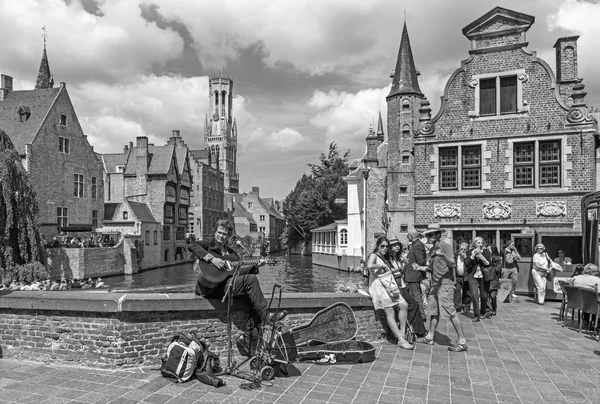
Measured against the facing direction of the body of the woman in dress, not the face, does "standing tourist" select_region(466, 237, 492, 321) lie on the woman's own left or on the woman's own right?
on the woman's own left

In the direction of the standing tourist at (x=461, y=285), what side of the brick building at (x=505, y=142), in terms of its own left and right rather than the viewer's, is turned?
front

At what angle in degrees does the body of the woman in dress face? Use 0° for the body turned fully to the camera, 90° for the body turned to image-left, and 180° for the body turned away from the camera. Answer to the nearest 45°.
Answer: approximately 315°

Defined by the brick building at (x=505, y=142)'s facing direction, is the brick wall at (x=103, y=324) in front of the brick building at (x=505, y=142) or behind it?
in front

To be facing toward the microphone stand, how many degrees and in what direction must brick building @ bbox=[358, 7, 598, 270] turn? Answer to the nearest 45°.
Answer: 0° — it already faces it

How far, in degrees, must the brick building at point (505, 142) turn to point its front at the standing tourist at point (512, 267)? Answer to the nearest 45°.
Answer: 0° — it already faces them

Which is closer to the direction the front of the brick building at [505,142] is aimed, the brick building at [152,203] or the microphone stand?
the microphone stand

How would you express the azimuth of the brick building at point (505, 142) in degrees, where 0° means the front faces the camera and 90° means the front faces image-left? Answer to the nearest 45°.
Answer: approximately 0°
